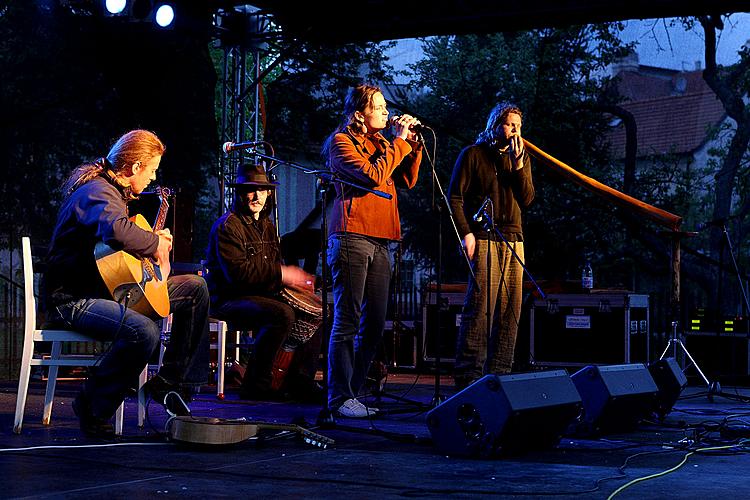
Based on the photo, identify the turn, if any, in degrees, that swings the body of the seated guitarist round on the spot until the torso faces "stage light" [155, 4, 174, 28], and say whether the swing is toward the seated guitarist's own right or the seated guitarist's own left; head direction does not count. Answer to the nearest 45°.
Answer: approximately 90° to the seated guitarist's own left

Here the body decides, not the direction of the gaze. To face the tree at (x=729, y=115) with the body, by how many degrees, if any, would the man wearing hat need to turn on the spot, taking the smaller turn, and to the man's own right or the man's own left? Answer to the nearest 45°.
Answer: approximately 90° to the man's own left

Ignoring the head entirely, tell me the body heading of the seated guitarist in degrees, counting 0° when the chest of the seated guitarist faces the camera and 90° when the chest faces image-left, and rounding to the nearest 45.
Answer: approximately 270°

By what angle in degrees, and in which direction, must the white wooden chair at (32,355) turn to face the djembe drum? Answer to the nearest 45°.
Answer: approximately 45° to its left

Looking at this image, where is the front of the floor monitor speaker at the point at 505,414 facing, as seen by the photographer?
facing away from the viewer and to the left of the viewer

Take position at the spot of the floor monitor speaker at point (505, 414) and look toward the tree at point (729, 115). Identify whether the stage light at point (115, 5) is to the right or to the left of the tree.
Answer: left

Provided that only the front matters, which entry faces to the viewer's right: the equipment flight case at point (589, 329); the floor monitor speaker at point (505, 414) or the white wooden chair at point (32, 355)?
the white wooden chair

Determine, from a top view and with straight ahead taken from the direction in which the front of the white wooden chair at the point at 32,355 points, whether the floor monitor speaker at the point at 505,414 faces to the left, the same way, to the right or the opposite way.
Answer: to the left

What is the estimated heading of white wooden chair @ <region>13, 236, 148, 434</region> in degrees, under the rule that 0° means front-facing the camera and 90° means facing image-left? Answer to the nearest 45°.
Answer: approximately 270°

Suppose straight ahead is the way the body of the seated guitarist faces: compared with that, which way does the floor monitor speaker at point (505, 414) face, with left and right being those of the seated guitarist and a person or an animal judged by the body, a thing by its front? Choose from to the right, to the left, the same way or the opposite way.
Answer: to the left

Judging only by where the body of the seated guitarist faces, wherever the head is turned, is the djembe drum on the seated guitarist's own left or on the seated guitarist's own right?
on the seated guitarist's own left
